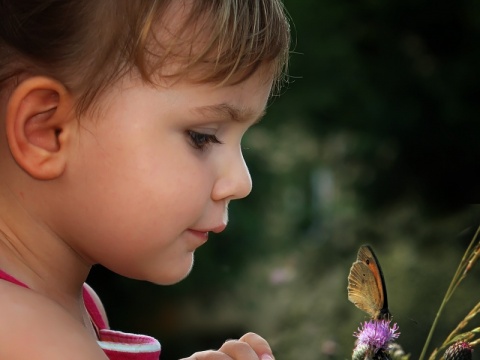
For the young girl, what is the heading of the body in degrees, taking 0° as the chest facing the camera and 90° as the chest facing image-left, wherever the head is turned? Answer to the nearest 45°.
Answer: approximately 270°

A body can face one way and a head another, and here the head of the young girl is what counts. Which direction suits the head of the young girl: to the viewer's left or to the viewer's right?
to the viewer's right

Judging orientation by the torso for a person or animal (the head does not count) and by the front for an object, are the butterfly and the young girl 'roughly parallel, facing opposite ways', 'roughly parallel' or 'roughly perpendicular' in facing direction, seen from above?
roughly parallel

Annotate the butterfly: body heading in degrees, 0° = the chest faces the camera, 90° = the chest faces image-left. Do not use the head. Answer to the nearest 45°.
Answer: approximately 270°

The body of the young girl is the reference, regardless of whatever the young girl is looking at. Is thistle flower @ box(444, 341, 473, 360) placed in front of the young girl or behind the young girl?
in front

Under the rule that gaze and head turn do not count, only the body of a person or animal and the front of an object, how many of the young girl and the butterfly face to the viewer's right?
2
